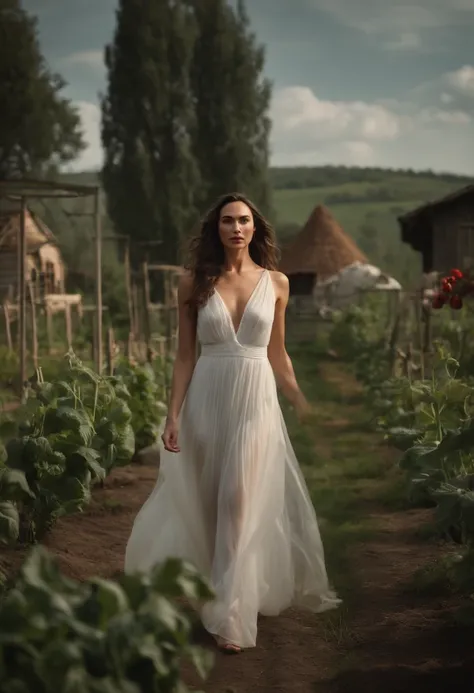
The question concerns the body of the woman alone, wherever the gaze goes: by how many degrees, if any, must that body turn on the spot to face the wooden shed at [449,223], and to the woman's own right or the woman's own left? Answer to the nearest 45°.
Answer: approximately 180°

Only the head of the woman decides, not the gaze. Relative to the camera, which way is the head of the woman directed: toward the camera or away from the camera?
toward the camera

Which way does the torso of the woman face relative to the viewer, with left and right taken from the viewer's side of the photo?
facing the viewer

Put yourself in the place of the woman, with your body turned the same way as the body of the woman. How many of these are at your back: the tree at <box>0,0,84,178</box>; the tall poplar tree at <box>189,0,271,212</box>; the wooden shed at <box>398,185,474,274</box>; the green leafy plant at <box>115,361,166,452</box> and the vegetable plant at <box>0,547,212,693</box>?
4

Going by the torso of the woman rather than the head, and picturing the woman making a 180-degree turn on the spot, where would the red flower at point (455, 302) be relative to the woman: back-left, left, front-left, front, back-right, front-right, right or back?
right

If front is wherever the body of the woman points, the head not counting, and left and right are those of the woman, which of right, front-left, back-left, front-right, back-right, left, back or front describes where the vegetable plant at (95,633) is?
front

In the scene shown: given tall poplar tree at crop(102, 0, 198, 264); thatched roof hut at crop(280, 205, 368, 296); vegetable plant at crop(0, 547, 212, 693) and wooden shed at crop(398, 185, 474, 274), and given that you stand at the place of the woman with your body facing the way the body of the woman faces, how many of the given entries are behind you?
3

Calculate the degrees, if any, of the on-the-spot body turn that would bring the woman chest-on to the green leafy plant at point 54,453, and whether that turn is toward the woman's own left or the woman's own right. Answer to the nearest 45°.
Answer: approximately 135° to the woman's own right

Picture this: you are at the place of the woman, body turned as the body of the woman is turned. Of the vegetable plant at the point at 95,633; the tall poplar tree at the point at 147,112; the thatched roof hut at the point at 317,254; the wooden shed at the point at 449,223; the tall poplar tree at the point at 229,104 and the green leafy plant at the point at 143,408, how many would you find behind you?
5

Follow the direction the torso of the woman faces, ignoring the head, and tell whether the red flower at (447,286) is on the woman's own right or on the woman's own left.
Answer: on the woman's own left

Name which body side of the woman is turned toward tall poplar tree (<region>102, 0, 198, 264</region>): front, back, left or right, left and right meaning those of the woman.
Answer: back

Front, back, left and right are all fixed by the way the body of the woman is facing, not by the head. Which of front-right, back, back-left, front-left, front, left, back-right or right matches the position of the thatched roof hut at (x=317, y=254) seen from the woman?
back

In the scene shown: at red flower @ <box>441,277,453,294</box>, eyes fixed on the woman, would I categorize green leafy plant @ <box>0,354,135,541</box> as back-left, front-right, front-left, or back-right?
front-right

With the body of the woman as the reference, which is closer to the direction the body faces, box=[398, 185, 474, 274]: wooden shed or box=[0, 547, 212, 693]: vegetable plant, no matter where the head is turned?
the vegetable plant

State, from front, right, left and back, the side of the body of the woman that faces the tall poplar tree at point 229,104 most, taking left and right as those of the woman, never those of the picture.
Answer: back

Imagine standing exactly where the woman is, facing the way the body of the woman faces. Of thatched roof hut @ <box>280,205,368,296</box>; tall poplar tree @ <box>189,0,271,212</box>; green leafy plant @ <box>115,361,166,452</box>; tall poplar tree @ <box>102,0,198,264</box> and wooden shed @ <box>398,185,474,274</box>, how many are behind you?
5

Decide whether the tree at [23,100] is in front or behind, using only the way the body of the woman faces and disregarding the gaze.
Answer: behind
